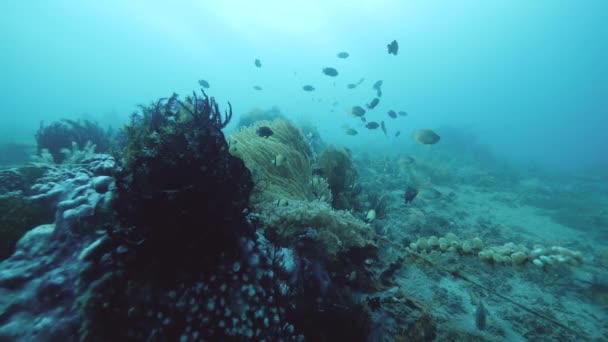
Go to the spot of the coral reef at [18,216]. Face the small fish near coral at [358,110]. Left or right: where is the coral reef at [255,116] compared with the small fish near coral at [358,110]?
left

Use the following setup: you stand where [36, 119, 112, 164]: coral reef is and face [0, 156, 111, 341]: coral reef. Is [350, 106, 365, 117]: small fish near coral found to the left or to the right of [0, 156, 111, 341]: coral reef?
left
